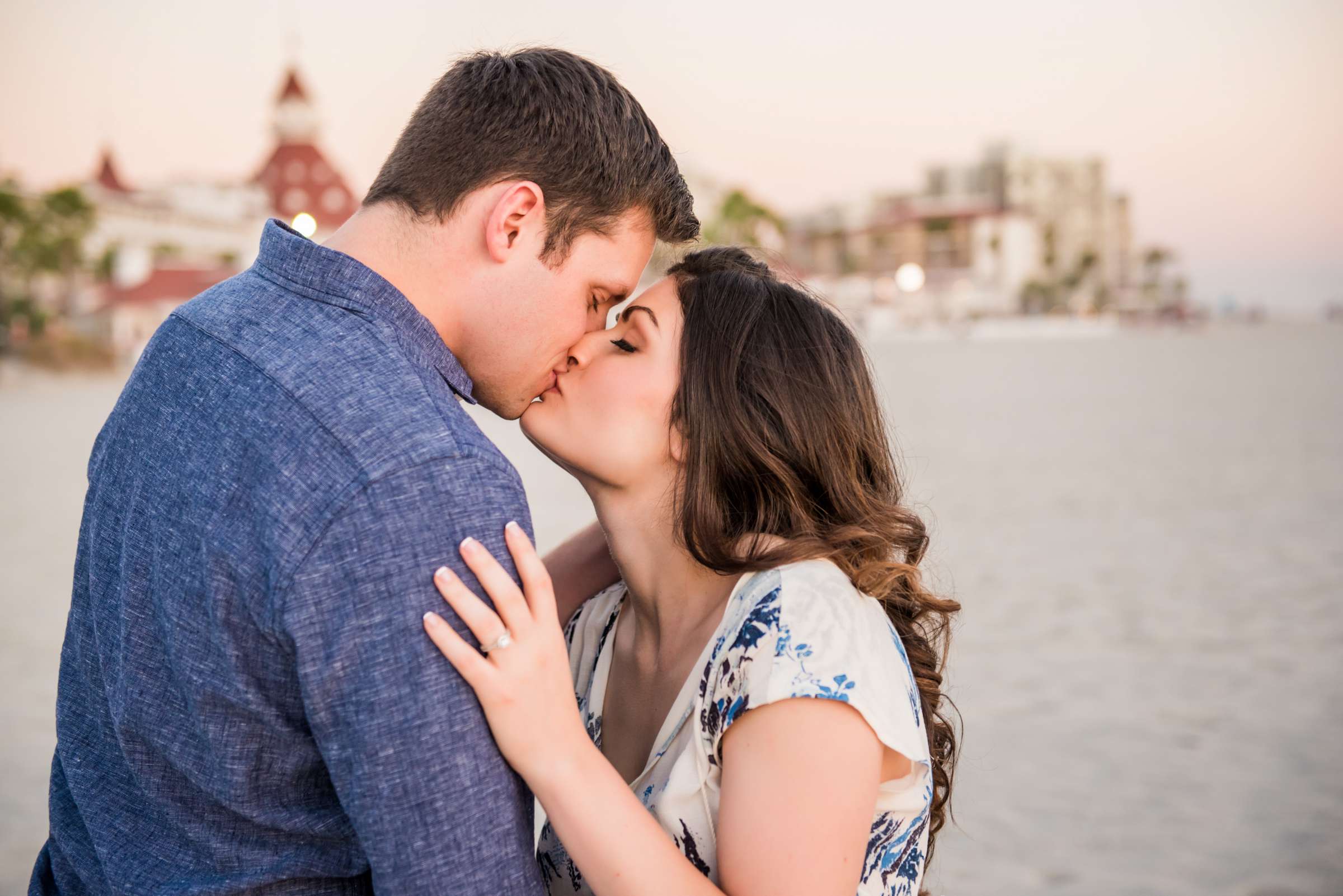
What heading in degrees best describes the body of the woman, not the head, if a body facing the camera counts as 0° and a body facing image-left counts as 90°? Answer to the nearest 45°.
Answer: approximately 45°

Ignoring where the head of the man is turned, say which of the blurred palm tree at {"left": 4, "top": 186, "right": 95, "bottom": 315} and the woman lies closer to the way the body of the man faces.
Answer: the woman

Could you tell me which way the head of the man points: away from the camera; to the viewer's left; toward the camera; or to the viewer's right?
to the viewer's right

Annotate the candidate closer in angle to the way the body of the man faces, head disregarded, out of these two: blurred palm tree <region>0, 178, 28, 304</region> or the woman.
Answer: the woman

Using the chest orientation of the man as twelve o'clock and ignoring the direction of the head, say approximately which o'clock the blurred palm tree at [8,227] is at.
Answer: The blurred palm tree is roughly at 10 o'clock from the man.

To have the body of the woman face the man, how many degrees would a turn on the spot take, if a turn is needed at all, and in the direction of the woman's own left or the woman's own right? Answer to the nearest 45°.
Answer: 0° — they already face them

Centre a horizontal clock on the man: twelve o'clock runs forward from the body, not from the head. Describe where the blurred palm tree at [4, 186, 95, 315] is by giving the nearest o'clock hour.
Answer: The blurred palm tree is roughly at 10 o'clock from the man.

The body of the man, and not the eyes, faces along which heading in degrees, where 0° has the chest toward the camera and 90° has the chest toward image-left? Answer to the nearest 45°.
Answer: approximately 225°

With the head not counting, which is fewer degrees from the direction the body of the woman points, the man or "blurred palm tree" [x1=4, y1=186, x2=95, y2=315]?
the man

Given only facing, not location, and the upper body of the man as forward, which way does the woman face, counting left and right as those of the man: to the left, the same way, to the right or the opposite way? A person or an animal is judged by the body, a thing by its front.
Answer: the opposite way
